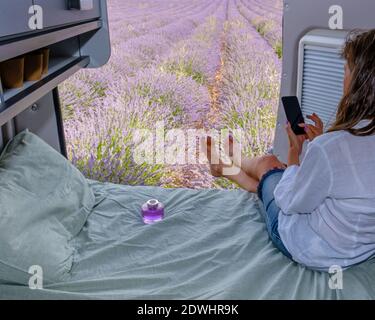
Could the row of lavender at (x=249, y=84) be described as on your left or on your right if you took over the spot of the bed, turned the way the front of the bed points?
on your left

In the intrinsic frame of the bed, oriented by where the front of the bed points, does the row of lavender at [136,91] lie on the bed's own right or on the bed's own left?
on the bed's own left

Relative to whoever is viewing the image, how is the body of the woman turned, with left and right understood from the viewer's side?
facing away from the viewer and to the left of the viewer

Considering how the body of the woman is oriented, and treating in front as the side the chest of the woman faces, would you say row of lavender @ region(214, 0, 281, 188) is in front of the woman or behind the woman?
in front

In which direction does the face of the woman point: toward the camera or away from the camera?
away from the camera

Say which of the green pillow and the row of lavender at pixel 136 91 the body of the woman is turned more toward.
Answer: the row of lavender

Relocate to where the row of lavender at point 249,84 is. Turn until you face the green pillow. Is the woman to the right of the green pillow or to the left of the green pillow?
left

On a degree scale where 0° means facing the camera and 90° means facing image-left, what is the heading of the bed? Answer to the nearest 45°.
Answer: approximately 270°
